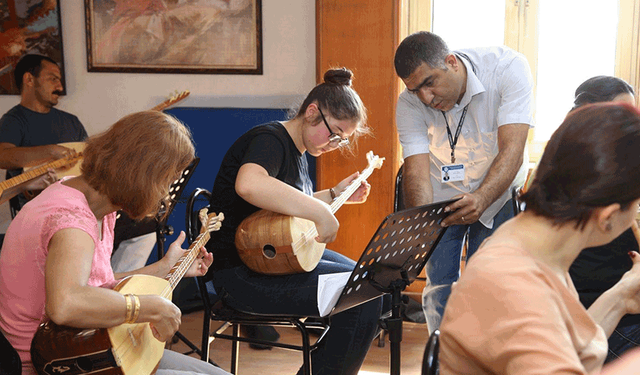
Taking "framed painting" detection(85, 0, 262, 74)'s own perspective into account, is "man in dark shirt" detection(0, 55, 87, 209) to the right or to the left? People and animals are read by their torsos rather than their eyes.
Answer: on its right

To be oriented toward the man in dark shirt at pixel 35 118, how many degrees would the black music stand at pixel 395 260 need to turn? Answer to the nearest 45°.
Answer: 0° — it already faces them

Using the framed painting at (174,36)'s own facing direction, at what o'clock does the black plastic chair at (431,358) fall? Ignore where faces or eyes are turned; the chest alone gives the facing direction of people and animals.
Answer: The black plastic chair is roughly at 12 o'clock from the framed painting.

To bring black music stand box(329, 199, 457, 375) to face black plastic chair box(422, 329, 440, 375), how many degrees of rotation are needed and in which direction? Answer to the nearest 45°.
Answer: approximately 135° to its left

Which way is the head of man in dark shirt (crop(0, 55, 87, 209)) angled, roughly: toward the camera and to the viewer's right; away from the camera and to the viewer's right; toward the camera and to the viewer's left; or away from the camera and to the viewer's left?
toward the camera and to the viewer's right

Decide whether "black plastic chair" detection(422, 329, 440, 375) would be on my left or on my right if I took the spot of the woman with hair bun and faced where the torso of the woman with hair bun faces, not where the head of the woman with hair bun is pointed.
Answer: on my right
